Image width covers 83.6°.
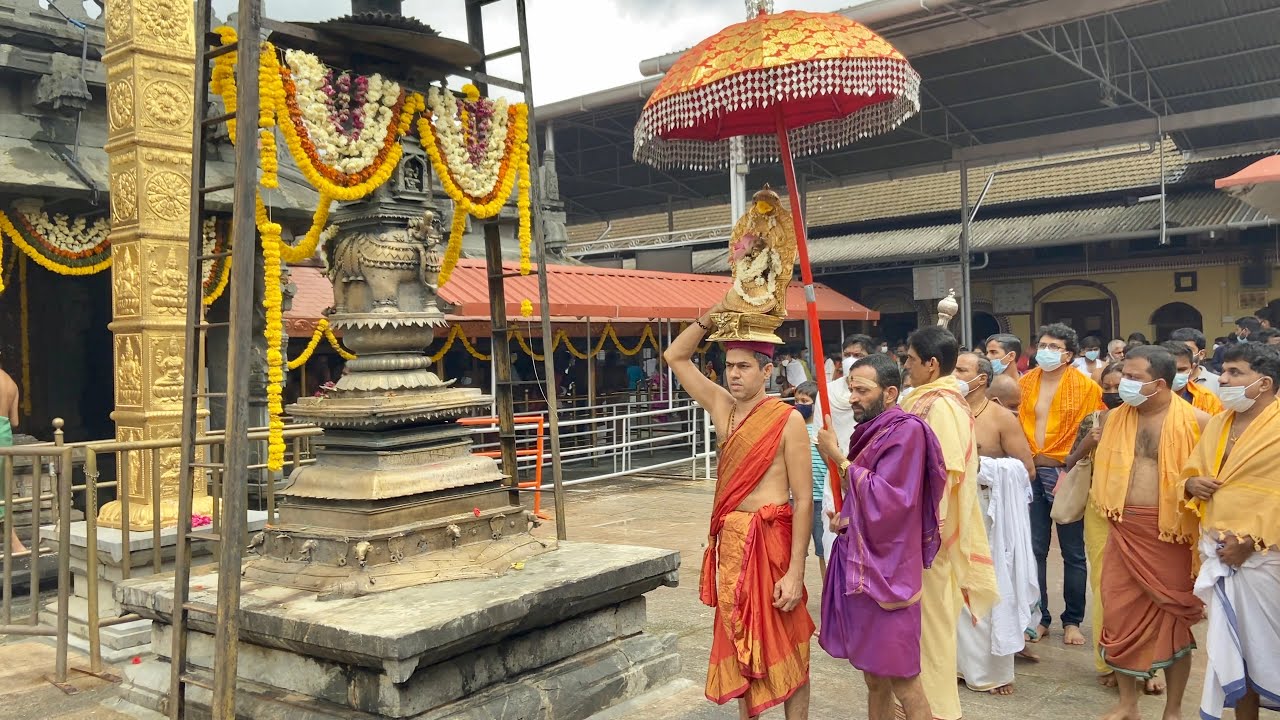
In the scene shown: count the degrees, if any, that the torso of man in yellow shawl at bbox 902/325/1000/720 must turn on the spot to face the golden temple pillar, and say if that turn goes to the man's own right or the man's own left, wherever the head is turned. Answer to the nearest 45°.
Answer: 0° — they already face it

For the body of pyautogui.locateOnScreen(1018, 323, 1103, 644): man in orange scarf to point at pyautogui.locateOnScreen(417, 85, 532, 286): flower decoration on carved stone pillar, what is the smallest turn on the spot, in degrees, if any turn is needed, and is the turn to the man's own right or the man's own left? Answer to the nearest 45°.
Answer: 0° — they already face it

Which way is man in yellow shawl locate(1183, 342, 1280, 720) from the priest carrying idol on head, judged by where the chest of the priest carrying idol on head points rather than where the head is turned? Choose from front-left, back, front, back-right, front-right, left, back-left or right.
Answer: back-left

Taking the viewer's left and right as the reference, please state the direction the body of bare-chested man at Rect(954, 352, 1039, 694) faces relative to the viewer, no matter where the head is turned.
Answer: facing to the left of the viewer

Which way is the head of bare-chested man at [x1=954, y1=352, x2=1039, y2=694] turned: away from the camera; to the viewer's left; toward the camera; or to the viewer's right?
to the viewer's left

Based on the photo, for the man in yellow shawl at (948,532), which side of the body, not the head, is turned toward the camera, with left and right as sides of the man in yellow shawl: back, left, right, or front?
left

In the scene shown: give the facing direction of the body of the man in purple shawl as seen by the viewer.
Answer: to the viewer's left

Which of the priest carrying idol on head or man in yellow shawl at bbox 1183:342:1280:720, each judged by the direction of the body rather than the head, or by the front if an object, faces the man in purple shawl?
the man in yellow shawl
